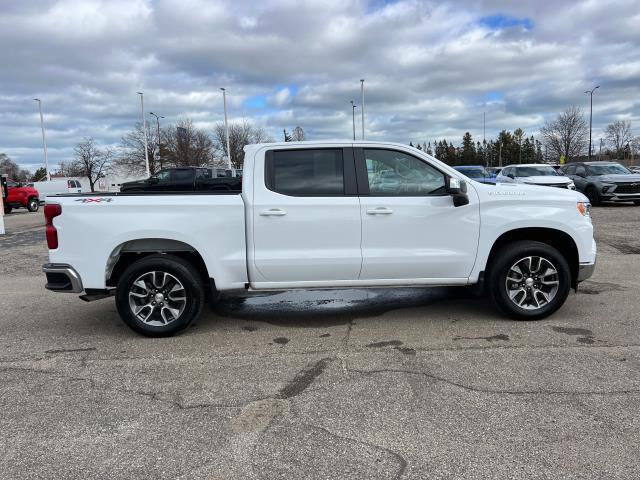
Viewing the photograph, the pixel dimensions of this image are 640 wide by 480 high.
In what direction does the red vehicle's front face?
to the viewer's right

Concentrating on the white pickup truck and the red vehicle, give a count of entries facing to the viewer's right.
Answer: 2

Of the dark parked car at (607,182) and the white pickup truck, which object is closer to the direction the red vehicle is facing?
the dark parked car

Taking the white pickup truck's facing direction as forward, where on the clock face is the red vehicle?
The red vehicle is roughly at 8 o'clock from the white pickup truck.

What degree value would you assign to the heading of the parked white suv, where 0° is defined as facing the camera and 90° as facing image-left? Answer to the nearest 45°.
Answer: approximately 315°

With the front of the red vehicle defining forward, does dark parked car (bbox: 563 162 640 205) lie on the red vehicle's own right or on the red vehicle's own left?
on the red vehicle's own right

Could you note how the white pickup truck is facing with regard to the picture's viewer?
facing to the right of the viewer

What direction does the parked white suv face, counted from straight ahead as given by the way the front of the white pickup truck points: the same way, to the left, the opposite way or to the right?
to the right

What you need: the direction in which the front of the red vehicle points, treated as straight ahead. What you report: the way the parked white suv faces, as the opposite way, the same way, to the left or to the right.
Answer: to the right

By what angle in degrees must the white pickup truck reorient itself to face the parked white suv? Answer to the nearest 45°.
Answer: approximately 45° to its left

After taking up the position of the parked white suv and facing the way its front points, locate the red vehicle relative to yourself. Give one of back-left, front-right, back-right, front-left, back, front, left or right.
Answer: back-right

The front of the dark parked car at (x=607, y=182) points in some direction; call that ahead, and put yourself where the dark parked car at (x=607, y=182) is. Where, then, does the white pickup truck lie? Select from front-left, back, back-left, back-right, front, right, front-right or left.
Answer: front-right
